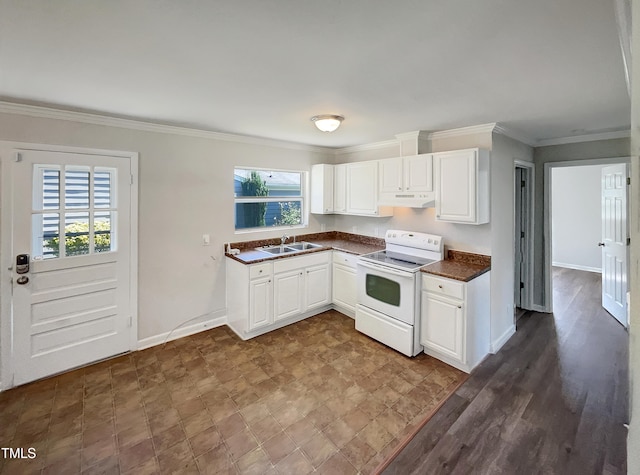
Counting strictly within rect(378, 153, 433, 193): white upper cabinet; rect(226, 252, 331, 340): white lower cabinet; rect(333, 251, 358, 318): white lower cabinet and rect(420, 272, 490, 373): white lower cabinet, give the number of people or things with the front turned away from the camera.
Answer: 0

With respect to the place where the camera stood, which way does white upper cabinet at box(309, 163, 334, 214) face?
facing the viewer and to the right of the viewer

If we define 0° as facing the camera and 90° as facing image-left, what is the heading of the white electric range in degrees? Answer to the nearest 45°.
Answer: approximately 45°

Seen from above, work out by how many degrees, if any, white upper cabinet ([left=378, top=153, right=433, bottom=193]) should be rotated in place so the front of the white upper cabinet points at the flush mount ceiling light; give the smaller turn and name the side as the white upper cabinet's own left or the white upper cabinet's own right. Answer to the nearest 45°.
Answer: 0° — it already faces it

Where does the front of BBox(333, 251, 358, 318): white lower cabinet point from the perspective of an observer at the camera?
facing the viewer and to the left of the viewer
